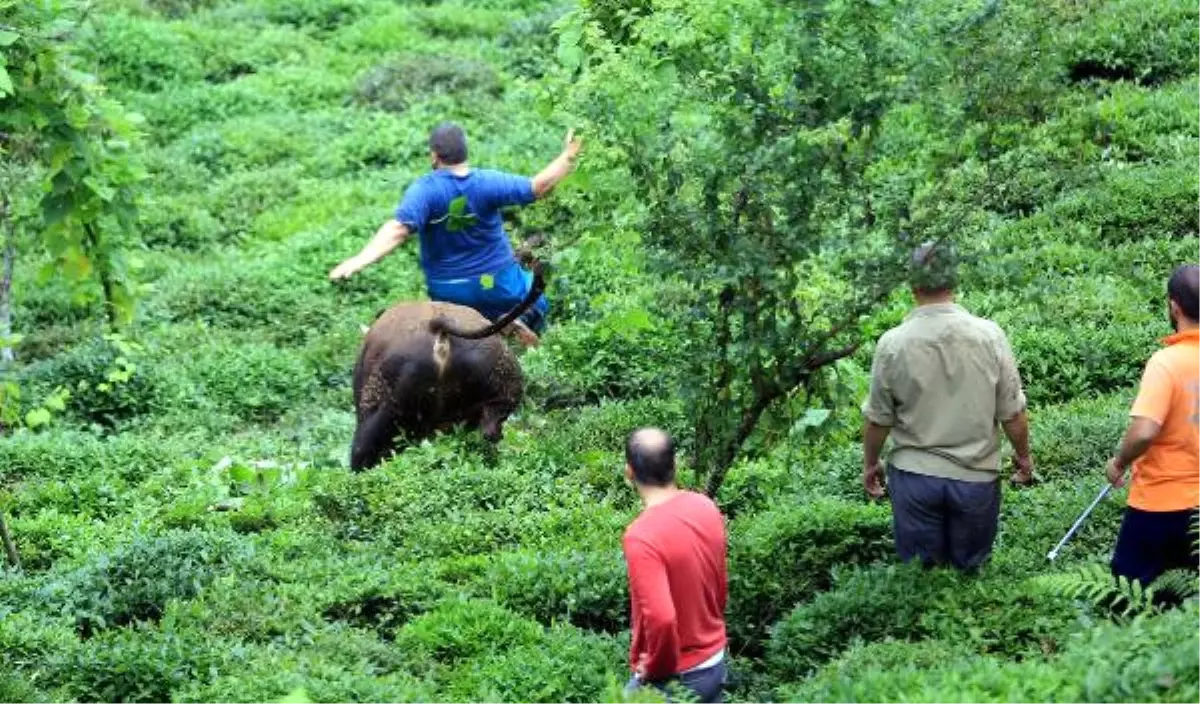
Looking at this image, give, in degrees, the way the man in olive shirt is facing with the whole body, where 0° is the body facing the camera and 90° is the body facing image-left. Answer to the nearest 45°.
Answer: approximately 180°

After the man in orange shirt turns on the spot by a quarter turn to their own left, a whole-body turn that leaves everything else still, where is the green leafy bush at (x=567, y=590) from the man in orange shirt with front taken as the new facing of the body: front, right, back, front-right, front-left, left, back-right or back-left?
front-right

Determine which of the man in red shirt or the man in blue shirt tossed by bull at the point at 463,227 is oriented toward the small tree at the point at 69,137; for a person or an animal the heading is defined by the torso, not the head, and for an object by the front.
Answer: the man in red shirt

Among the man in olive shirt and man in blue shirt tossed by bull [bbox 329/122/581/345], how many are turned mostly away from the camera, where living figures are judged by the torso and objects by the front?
2

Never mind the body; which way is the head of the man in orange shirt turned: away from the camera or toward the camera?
away from the camera

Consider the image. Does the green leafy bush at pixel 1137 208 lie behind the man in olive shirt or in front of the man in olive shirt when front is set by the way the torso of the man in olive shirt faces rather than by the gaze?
in front

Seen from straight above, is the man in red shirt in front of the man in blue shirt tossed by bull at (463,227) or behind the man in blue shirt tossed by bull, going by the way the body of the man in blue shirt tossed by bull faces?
behind

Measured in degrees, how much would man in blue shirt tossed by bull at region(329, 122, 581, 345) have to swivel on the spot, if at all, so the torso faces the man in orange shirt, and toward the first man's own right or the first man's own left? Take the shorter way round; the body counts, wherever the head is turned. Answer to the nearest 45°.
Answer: approximately 135° to the first man's own right

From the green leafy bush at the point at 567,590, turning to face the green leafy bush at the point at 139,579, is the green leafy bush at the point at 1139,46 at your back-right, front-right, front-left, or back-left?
back-right

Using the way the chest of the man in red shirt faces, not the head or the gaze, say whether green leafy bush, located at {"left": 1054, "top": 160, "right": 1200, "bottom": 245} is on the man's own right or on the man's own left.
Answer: on the man's own right

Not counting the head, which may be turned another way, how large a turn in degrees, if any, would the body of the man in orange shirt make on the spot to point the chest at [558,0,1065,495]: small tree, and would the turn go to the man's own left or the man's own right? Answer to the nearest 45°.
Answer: approximately 45° to the man's own left

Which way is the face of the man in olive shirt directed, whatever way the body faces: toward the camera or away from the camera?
away from the camera

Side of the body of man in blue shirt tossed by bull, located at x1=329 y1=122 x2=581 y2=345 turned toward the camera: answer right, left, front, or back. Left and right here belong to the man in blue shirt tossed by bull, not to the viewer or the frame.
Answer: back

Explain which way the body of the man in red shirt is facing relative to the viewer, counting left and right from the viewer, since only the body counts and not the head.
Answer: facing away from the viewer and to the left of the viewer

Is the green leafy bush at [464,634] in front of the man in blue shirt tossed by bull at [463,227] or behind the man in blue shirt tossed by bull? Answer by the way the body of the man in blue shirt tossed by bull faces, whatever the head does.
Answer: behind

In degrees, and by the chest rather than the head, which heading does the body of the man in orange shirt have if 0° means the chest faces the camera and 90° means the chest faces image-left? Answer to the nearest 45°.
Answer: approximately 135°
